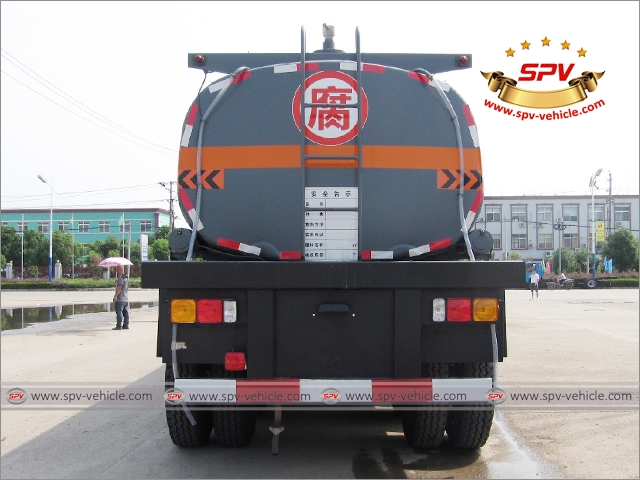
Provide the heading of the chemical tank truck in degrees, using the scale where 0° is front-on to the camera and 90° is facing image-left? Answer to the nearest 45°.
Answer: approximately 180°

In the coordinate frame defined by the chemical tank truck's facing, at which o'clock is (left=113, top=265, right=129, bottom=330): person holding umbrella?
The person holding umbrella is roughly at 11 o'clock from the chemical tank truck.
